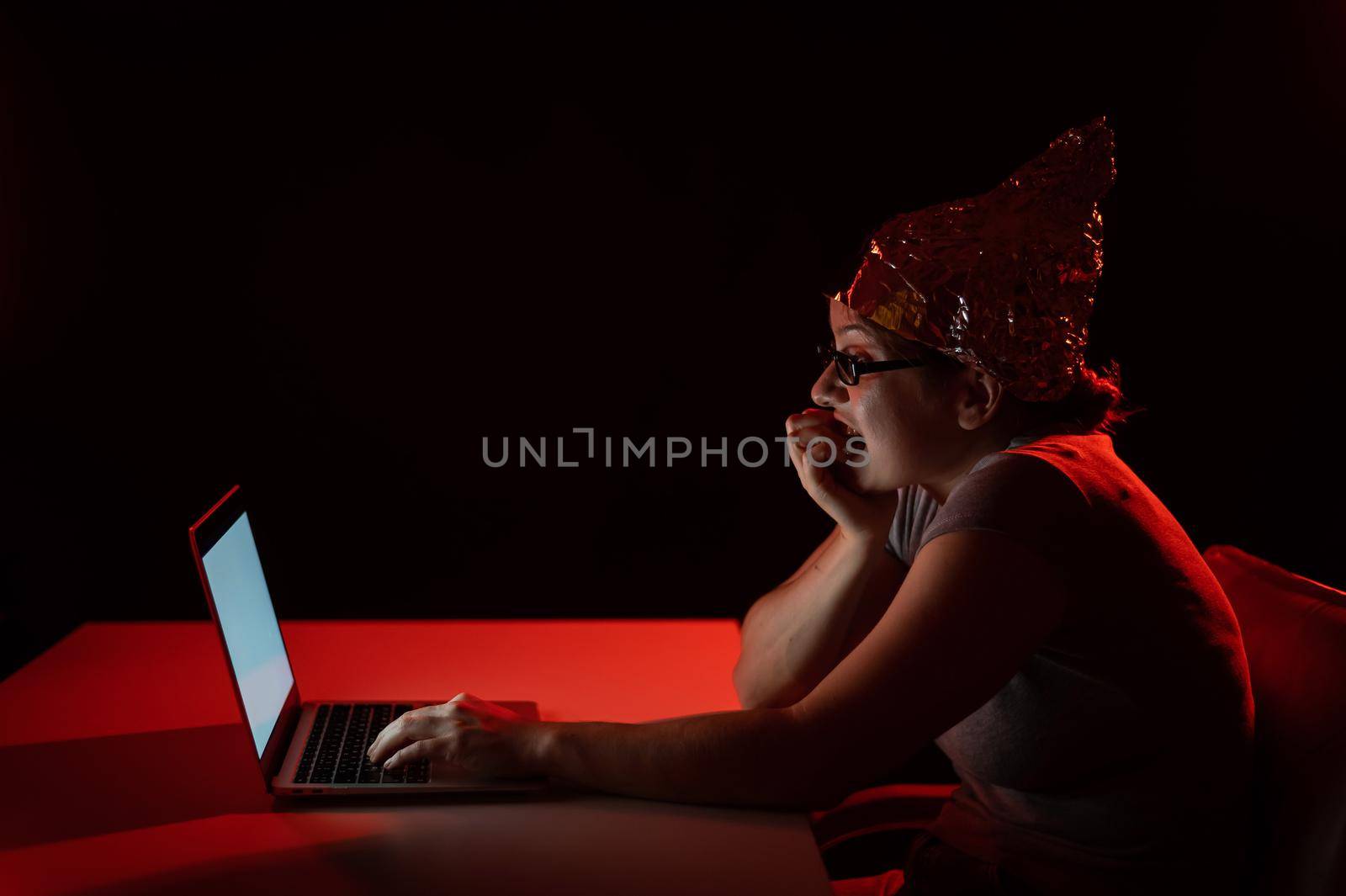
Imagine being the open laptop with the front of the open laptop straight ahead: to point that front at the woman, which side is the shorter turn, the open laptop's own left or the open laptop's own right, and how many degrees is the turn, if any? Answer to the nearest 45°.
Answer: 0° — it already faces them

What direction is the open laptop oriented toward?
to the viewer's right

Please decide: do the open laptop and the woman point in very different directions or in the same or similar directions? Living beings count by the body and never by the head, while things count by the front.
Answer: very different directions

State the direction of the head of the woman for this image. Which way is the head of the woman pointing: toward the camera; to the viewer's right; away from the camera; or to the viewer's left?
to the viewer's left

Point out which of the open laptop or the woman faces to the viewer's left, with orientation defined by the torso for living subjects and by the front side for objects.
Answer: the woman

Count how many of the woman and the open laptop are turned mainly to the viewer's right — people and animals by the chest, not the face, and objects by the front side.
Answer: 1

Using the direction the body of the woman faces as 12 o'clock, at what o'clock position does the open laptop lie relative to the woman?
The open laptop is roughly at 12 o'clock from the woman.

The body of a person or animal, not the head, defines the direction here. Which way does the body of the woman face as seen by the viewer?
to the viewer's left
